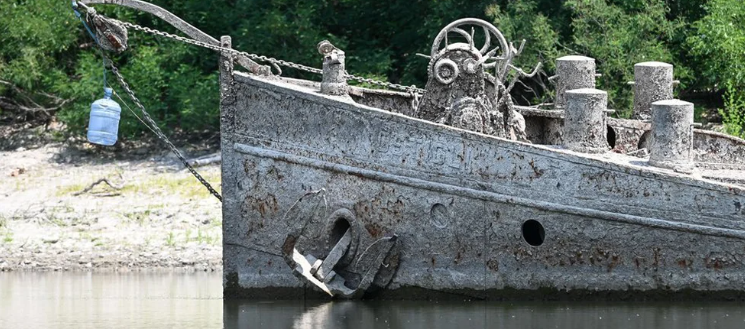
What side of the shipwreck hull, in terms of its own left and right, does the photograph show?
left
